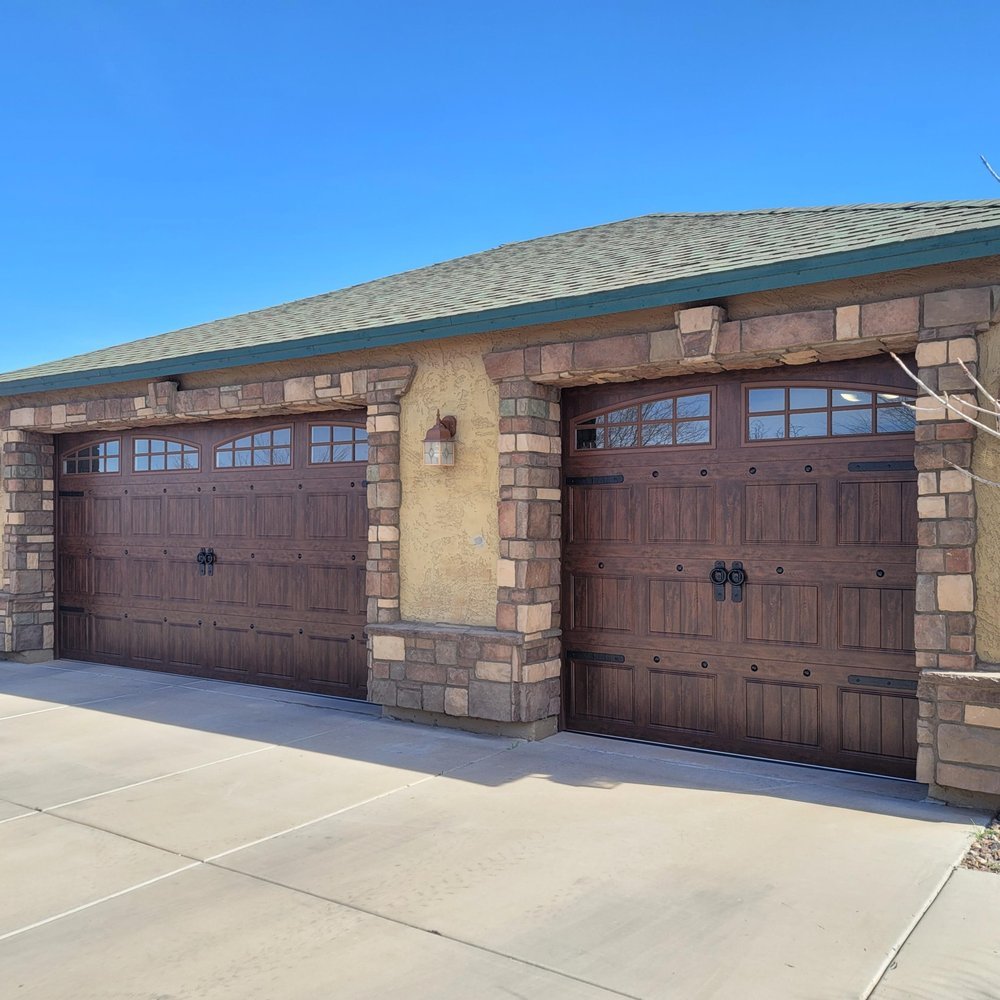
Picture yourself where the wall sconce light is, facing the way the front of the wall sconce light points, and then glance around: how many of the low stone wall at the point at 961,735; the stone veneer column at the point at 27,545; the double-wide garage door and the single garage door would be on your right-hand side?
2

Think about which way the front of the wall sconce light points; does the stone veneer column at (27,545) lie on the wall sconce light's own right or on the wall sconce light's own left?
on the wall sconce light's own right

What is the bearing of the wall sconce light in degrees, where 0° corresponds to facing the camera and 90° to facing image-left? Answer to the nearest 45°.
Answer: approximately 45°

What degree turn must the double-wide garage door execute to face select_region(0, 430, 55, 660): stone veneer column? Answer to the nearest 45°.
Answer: approximately 90° to its right

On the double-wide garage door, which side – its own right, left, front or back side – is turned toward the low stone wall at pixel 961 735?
left

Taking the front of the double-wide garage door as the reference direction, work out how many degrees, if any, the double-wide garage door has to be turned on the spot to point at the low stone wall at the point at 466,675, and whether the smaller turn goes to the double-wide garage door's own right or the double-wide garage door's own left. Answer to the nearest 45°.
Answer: approximately 90° to the double-wide garage door's own left

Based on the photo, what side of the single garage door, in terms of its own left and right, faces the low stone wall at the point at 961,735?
left
